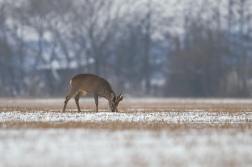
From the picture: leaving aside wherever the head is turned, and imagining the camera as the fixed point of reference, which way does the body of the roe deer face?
to the viewer's right
